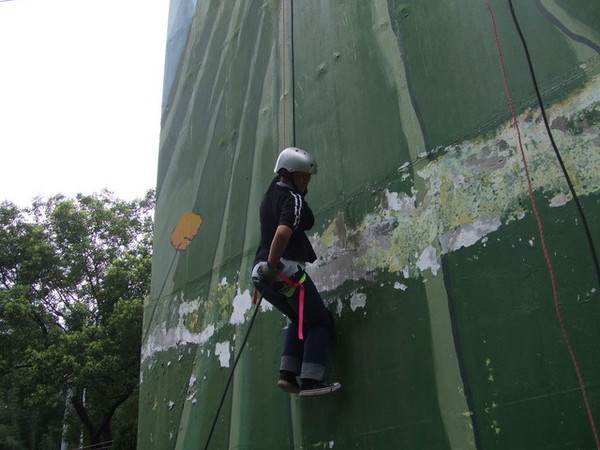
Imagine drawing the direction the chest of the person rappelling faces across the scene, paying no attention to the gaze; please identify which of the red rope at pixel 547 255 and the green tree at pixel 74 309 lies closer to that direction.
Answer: the red rope

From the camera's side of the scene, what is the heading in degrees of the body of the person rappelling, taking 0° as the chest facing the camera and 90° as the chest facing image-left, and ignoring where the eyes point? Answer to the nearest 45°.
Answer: approximately 270°

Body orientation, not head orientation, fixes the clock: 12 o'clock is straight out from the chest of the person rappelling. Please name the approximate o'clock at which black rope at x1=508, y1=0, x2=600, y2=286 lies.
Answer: The black rope is roughly at 1 o'clock from the person rappelling.

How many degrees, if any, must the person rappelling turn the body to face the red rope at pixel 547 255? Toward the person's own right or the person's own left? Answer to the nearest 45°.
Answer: approximately 45° to the person's own right

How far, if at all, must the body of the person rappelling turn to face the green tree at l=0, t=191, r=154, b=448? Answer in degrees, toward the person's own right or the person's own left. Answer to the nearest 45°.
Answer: approximately 135° to the person's own left
